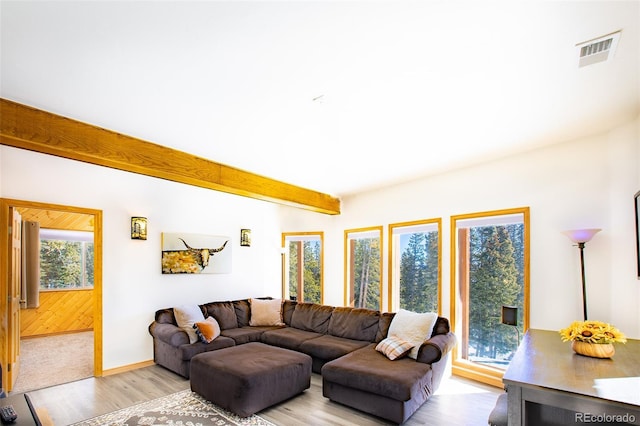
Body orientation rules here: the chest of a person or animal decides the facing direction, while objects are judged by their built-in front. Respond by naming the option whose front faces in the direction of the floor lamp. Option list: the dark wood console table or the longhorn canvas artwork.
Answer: the longhorn canvas artwork

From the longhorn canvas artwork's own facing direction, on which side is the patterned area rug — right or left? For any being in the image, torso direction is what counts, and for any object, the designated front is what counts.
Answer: on its right

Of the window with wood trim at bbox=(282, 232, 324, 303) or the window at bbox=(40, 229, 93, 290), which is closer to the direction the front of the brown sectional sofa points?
the window

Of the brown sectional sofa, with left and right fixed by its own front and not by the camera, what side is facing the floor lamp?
left

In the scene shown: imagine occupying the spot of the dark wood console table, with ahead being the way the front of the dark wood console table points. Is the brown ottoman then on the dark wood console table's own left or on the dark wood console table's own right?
on the dark wood console table's own right

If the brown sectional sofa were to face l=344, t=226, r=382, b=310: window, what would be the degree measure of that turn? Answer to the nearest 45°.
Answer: approximately 135° to its right

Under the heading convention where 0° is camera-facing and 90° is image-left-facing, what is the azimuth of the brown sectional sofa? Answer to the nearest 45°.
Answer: approximately 45°

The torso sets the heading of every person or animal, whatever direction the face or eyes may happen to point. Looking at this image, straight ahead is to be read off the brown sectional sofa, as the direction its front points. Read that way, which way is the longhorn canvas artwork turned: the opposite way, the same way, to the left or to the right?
to the left

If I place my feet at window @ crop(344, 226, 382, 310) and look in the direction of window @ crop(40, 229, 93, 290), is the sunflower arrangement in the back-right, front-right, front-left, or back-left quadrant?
back-left

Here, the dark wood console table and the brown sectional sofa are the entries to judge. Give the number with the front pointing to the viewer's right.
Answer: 0

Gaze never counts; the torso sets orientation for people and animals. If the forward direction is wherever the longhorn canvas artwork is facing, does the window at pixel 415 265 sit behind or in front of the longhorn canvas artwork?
in front
